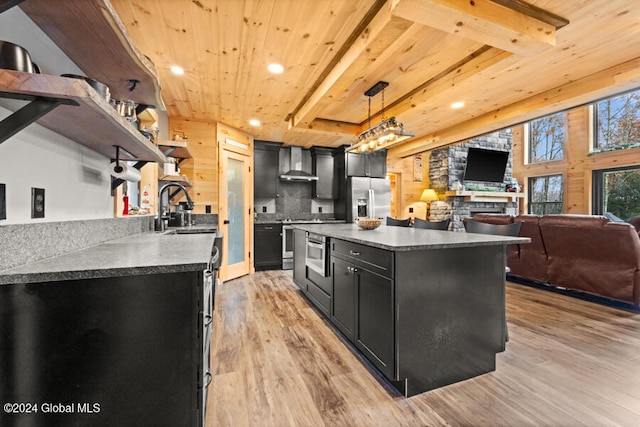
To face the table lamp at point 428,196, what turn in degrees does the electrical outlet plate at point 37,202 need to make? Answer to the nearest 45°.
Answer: approximately 45° to its left

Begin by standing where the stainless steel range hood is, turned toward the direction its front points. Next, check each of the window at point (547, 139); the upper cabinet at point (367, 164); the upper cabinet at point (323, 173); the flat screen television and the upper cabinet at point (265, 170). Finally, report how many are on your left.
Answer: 4

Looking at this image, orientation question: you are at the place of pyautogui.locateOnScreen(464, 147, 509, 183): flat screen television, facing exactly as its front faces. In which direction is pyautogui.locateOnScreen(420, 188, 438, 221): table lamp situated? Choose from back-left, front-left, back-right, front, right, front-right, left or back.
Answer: right

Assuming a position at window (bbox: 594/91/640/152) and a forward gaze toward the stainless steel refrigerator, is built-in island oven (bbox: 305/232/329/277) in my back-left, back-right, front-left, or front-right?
front-left

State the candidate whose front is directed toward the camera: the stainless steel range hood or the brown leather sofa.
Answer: the stainless steel range hood

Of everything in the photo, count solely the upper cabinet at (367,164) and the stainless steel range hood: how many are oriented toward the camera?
2

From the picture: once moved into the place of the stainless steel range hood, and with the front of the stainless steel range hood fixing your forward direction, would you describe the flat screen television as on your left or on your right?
on your left

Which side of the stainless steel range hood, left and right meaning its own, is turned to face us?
front

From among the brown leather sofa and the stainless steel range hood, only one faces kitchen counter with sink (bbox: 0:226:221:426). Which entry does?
the stainless steel range hood

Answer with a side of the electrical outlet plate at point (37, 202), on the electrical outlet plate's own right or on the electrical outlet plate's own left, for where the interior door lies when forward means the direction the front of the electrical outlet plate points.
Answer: on the electrical outlet plate's own left

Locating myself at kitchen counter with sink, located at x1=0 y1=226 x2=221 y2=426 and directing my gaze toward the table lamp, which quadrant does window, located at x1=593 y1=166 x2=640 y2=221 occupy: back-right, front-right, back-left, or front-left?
front-right

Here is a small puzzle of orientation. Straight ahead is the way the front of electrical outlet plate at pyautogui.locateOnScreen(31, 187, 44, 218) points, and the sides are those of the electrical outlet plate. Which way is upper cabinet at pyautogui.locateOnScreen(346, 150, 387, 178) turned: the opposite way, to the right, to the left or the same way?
to the right

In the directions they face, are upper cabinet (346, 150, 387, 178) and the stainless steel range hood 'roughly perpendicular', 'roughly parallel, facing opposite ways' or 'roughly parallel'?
roughly parallel

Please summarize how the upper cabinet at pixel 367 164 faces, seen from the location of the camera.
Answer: facing the viewer

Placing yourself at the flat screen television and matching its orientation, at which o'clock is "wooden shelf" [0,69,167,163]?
The wooden shelf is roughly at 2 o'clock from the flat screen television.

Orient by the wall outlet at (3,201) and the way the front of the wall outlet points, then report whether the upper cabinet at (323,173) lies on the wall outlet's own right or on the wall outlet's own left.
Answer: on the wall outlet's own left

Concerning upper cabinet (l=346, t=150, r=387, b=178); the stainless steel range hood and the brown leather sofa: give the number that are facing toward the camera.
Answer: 2

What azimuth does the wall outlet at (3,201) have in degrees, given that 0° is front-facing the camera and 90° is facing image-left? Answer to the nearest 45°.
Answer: approximately 315°

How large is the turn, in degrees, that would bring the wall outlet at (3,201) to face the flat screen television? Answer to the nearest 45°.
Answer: approximately 45° to its left

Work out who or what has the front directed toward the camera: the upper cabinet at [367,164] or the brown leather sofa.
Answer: the upper cabinet

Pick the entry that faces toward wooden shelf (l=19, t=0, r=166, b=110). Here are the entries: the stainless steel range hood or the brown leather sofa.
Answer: the stainless steel range hood
